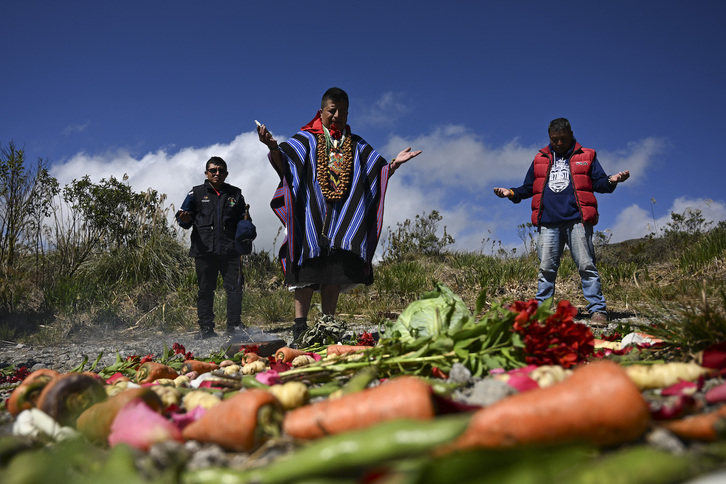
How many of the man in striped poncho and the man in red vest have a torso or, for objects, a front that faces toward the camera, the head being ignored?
2

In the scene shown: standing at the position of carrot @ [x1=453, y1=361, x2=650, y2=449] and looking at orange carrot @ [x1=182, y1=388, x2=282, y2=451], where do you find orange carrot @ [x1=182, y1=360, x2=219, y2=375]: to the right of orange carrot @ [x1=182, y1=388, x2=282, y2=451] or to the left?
right

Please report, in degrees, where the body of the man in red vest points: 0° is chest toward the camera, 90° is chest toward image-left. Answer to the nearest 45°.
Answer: approximately 0°

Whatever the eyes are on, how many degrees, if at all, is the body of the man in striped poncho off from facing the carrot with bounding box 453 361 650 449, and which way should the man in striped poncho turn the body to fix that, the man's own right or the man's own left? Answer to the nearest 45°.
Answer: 0° — they already face it

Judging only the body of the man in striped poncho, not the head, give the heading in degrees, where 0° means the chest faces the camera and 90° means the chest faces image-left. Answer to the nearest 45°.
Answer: approximately 0°

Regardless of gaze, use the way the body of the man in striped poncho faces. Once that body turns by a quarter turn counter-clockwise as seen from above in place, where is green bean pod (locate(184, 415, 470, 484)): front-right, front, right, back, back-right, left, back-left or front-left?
right

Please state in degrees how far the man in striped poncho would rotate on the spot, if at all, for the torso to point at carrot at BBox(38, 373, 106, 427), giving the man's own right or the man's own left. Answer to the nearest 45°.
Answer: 0° — they already face it

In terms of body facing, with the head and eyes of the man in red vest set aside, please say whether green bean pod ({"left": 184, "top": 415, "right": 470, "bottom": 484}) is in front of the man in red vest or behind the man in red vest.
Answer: in front

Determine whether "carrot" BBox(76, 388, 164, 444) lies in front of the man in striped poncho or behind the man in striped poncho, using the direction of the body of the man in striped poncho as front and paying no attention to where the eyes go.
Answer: in front

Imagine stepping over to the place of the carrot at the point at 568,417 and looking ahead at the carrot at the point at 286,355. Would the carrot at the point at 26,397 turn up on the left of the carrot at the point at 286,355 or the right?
left

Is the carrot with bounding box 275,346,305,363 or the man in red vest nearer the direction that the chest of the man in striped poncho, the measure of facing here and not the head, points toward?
the carrot

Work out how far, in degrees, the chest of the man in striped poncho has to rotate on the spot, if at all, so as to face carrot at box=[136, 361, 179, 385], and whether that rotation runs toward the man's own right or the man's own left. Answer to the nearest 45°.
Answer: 0° — they already face it

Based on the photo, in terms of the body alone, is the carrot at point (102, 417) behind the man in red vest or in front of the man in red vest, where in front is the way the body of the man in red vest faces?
in front
